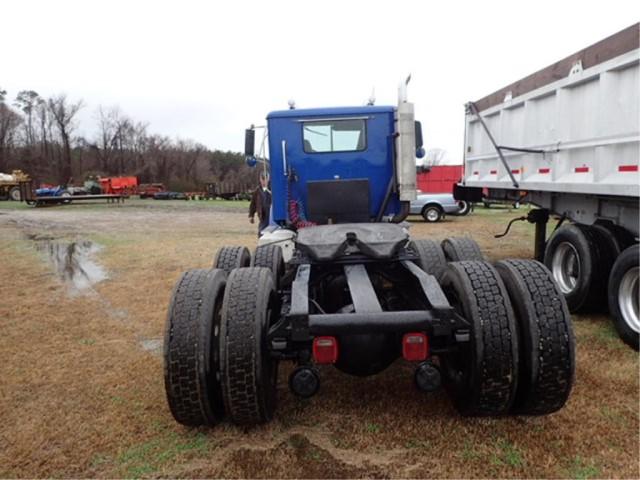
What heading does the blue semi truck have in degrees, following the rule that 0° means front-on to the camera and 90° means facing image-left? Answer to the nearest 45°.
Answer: approximately 180°

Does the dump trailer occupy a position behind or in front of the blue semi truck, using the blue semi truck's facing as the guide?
in front
